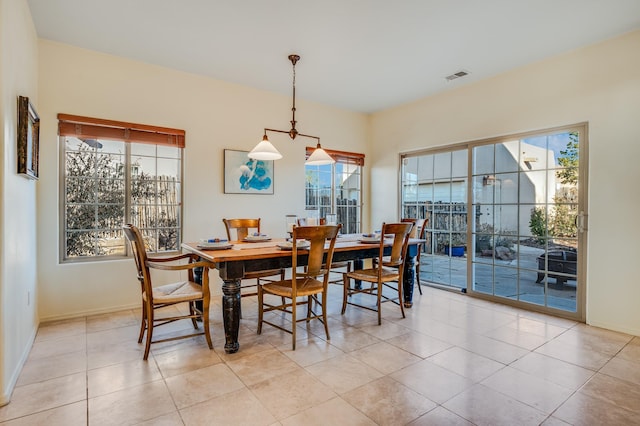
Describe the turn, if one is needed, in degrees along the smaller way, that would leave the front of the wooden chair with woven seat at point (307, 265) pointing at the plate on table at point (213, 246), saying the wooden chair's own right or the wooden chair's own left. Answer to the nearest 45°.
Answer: approximately 45° to the wooden chair's own left

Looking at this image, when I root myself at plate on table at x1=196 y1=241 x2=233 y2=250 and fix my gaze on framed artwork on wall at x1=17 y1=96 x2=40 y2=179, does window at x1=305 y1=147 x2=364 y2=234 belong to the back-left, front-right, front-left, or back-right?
back-right

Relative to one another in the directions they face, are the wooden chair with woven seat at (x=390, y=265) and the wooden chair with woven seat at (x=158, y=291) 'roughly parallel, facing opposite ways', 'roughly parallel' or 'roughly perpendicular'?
roughly perpendicular

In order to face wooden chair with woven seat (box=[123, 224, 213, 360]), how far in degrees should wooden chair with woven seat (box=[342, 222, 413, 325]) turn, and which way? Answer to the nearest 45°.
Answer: approximately 90° to its left

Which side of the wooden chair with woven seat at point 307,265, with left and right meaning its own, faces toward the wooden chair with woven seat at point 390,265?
right

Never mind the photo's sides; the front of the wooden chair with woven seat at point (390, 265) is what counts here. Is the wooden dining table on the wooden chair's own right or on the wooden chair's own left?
on the wooden chair's own left

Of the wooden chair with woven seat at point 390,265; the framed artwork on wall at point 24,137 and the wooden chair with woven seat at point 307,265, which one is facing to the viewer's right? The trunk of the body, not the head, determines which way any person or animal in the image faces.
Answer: the framed artwork on wall

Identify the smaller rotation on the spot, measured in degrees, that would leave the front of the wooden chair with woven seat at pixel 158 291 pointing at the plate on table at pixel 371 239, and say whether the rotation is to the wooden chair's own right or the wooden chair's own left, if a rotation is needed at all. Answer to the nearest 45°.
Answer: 0° — it already faces it

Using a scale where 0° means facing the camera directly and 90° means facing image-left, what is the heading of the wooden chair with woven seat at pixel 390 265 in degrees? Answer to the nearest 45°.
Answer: approximately 135°

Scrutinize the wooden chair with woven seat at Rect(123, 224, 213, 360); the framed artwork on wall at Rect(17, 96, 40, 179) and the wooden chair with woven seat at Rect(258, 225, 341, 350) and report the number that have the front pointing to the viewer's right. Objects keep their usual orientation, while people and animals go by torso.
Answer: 2

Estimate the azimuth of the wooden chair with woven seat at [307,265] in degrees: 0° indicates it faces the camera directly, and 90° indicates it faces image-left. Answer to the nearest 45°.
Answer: approximately 135°

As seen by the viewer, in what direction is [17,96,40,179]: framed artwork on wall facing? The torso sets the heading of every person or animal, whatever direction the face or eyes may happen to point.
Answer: to the viewer's right

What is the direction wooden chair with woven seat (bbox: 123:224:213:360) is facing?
to the viewer's right
